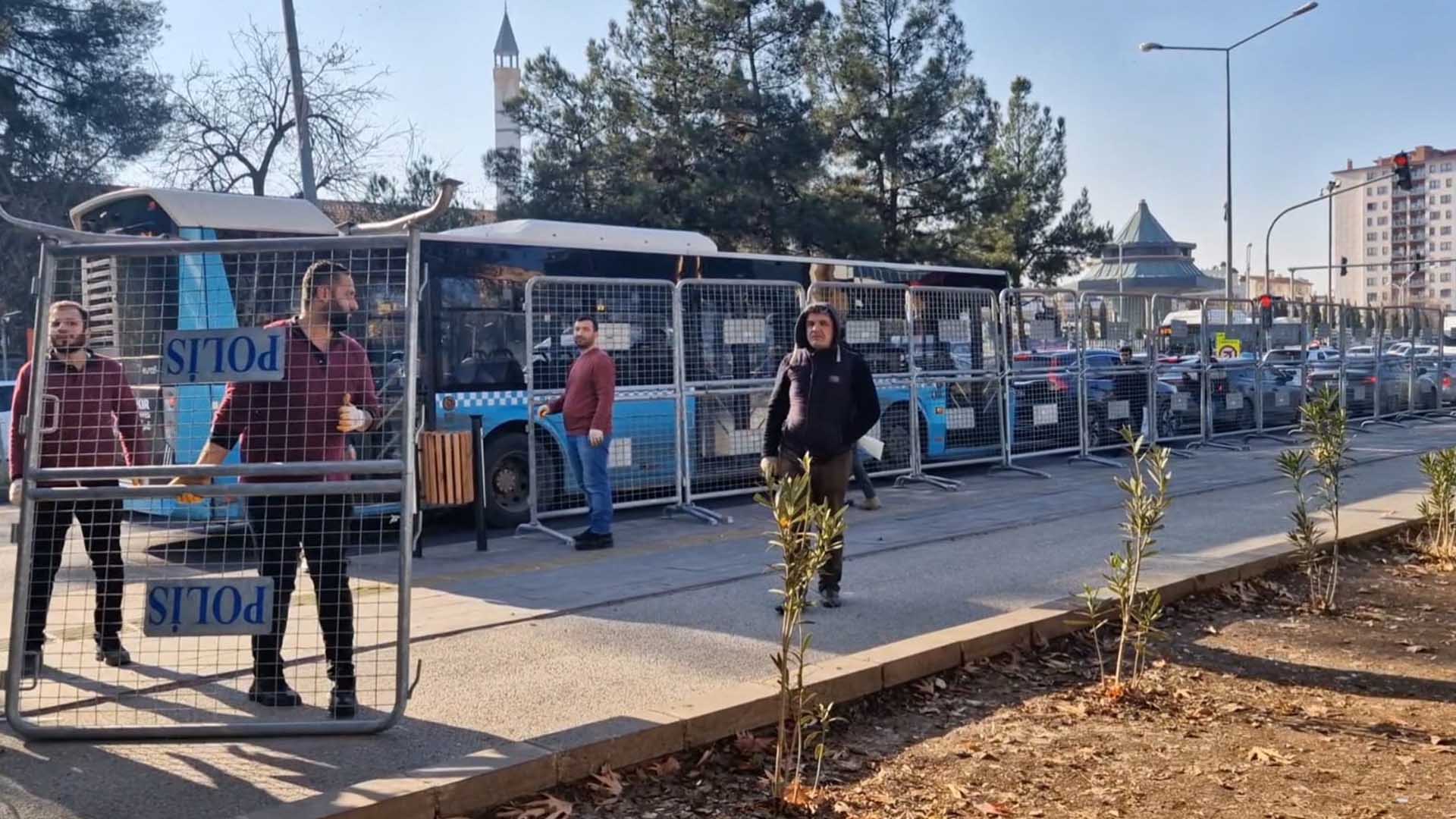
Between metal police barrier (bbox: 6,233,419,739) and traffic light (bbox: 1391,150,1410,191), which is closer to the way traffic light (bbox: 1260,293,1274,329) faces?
the metal police barrier

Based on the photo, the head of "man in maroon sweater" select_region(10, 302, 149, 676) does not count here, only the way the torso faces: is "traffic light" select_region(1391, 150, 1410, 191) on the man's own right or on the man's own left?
on the man's own left

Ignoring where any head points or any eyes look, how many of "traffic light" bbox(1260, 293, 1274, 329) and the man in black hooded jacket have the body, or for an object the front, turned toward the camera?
2

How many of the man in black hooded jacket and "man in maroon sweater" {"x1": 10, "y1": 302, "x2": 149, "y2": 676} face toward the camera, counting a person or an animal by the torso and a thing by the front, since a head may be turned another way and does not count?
2

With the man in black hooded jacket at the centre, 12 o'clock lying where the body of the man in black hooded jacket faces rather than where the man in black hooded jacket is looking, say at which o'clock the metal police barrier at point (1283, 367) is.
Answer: The metal police barrier is roughly at 7 o'clock from the man in black hooded jacket.

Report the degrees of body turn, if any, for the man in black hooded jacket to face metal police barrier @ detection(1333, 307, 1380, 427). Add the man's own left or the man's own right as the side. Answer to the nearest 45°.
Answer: approximately 135° to the man's own left

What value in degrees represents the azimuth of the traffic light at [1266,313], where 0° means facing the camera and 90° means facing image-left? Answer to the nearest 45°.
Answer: approximately 0°

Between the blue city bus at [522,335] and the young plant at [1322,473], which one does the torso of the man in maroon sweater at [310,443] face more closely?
the young plant
